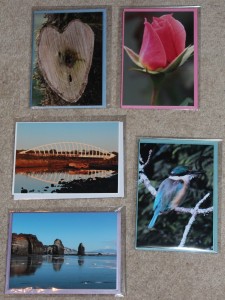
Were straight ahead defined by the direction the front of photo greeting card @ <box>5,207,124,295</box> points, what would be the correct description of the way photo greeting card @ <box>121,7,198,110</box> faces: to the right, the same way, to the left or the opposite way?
the same way

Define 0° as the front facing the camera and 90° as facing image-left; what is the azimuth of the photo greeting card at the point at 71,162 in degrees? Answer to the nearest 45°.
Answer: approximately 0°

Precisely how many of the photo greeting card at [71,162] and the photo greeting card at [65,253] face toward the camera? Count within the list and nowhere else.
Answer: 2

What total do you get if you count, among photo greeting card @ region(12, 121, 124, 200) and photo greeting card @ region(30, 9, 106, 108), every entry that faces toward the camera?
2

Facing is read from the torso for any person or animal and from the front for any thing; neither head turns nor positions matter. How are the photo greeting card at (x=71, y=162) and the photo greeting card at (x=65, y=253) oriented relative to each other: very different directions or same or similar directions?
same or similar directions

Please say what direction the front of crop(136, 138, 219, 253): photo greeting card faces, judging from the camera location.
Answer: facing the viewer

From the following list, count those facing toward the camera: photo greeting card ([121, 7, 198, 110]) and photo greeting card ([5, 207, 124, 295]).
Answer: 2

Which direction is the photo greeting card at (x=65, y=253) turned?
toward the camera

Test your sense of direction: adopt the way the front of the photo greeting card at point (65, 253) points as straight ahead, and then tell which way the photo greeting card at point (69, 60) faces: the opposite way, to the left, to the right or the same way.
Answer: the same way

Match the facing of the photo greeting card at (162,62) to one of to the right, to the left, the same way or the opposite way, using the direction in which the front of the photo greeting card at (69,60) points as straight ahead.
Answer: the same way

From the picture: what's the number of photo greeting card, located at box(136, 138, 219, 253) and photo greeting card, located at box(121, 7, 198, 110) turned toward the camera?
2

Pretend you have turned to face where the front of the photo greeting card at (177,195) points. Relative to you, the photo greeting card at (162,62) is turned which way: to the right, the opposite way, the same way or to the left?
the same way
